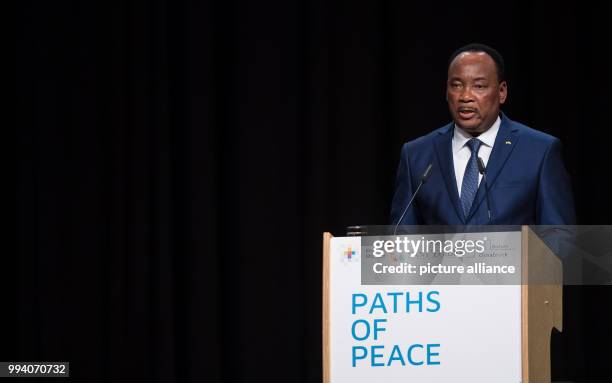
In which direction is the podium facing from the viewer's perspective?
toward the camera

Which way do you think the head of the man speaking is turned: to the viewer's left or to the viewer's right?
to the viewer's left

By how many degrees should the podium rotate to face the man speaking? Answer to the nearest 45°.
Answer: approximately 180°
